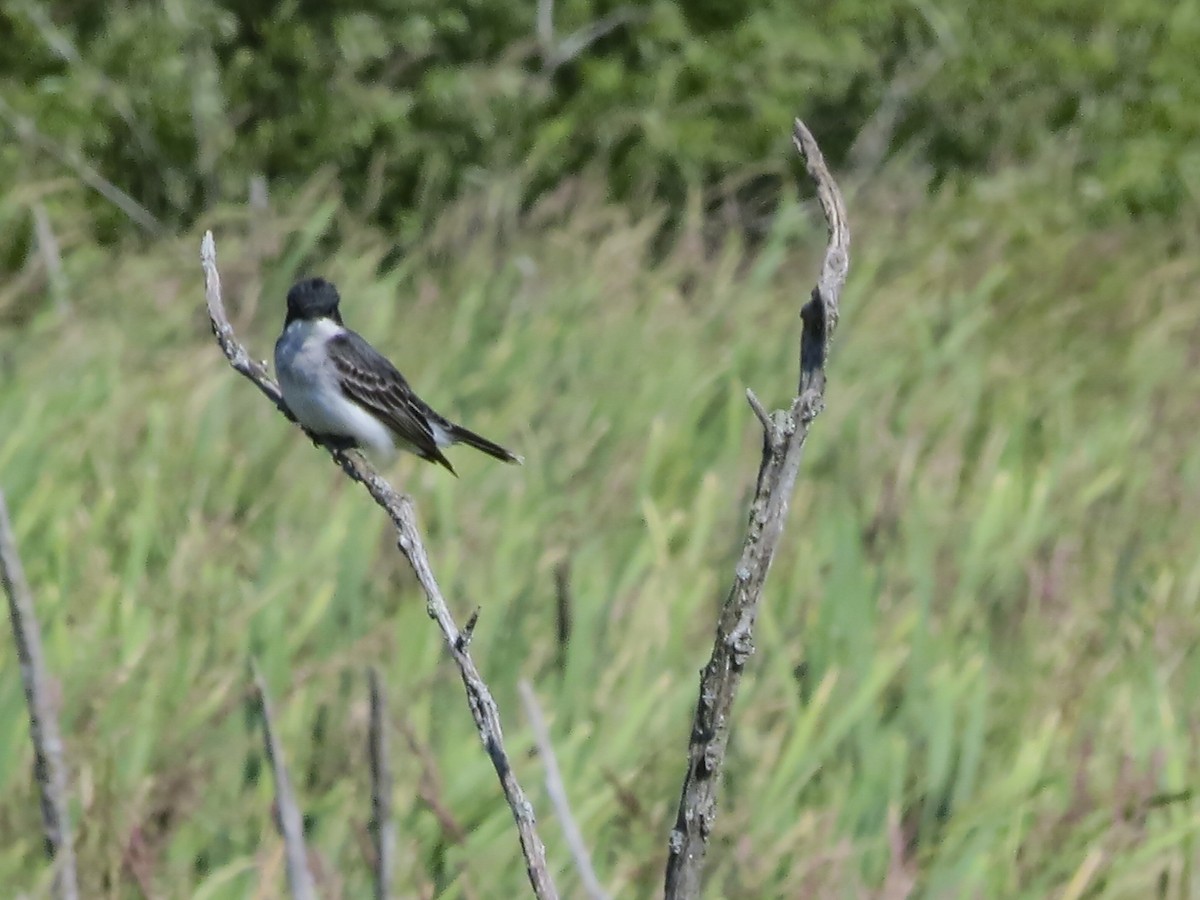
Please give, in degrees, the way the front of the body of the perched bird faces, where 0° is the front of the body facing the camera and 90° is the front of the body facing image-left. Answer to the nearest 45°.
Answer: approximately 45°

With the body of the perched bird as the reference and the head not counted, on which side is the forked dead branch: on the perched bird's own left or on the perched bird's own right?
on the perched bird's own left

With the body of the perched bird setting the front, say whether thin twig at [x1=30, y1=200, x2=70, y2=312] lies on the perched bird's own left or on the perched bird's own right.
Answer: on the perched bird's own right

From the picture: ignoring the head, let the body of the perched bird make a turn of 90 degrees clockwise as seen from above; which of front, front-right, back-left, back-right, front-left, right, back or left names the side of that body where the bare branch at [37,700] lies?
back-left
